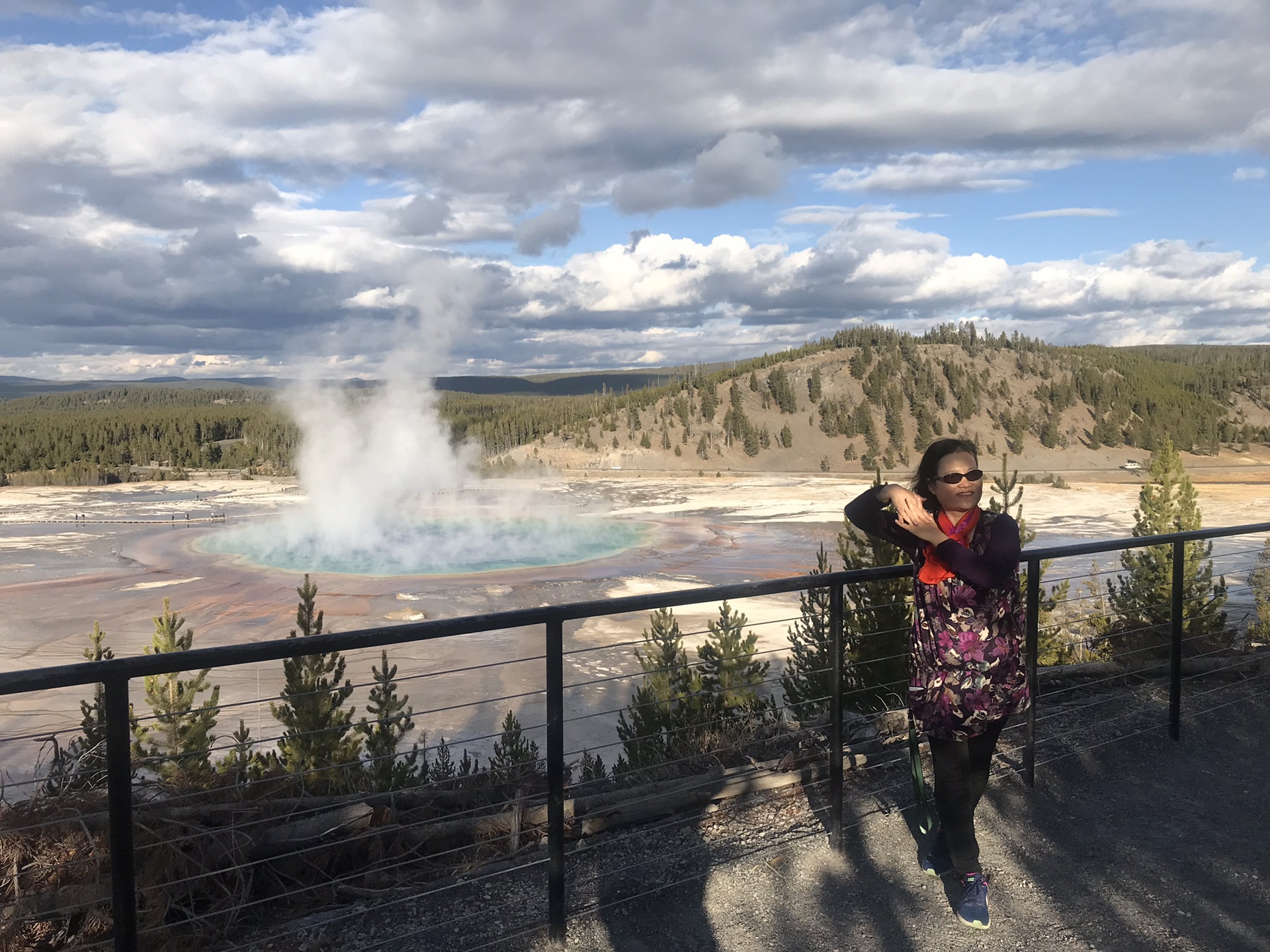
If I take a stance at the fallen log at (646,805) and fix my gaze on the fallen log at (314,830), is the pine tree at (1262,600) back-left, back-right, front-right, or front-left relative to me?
back-right

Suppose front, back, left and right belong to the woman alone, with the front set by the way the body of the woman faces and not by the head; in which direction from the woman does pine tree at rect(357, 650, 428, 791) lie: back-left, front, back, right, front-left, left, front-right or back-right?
back-right

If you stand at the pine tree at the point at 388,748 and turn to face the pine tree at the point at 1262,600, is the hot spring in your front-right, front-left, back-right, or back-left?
front-left

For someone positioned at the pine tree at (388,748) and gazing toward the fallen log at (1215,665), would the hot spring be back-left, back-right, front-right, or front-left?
back-left

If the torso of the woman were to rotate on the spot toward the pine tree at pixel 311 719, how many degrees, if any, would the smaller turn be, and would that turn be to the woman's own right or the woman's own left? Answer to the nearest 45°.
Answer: approximately 135° to the woman's own right

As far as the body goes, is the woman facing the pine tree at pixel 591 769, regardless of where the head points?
no

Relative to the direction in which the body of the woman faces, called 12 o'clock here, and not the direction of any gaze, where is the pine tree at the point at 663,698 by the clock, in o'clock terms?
The pine tree is roughly at 5 o'clock from the woman.

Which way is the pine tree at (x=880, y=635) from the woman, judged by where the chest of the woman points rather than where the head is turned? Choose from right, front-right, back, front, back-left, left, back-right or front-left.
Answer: back

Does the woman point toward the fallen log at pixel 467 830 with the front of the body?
no

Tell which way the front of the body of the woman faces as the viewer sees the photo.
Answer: toward the camera

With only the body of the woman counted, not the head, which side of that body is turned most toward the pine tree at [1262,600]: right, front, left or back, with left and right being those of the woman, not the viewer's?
back

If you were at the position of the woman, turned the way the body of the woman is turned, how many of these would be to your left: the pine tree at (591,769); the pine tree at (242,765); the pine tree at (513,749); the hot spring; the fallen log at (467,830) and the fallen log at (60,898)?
0

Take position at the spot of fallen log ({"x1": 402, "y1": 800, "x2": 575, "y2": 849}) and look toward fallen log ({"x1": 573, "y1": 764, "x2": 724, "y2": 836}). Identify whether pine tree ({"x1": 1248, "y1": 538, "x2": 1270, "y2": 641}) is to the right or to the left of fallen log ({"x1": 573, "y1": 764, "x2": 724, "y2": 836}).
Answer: left

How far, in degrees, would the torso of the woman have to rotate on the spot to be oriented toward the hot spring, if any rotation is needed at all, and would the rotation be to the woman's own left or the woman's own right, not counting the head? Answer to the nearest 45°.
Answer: approximately 135° to the woman's own right

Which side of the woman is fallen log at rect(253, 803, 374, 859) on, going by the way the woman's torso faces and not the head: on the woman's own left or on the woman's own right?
on the woman's own right

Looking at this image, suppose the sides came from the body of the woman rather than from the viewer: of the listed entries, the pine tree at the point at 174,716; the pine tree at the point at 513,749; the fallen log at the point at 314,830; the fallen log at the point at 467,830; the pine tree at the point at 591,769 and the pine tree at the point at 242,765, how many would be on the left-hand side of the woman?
0

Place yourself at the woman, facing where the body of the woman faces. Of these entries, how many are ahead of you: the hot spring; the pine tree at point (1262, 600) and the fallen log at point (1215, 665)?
0

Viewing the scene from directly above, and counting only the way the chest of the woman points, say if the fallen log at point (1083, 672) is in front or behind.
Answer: behind
